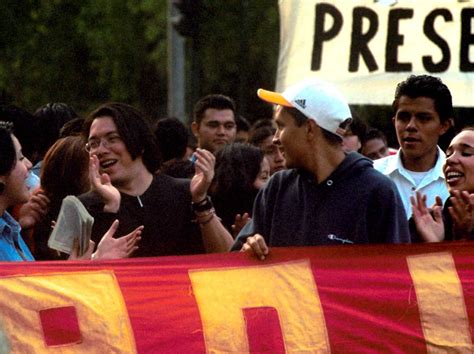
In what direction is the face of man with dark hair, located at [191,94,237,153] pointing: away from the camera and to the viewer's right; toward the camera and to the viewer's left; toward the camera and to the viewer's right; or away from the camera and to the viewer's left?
toward the camera and to the viewer's right

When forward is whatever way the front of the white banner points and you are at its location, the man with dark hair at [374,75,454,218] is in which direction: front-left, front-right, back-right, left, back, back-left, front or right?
front

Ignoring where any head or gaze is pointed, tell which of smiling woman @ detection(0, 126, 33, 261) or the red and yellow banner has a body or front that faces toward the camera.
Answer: the red and yellow banner

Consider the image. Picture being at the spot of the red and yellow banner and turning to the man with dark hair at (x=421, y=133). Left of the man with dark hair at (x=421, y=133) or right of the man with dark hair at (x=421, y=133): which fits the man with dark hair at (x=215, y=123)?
left

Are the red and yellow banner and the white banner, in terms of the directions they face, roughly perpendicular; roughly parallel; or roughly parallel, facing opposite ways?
roughly parallel

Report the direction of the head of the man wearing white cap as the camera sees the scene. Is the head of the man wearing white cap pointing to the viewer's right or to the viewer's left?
to the viewer's left

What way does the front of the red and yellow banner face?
toward the camera

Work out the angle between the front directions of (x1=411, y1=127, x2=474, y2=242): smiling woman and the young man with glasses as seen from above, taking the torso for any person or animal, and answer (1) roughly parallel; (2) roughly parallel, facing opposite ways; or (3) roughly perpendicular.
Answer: roughly parallel

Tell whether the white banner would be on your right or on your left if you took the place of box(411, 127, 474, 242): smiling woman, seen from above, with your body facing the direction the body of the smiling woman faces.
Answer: on your right

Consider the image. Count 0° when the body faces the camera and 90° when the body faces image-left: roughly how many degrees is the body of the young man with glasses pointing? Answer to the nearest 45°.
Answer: approximately 45°
